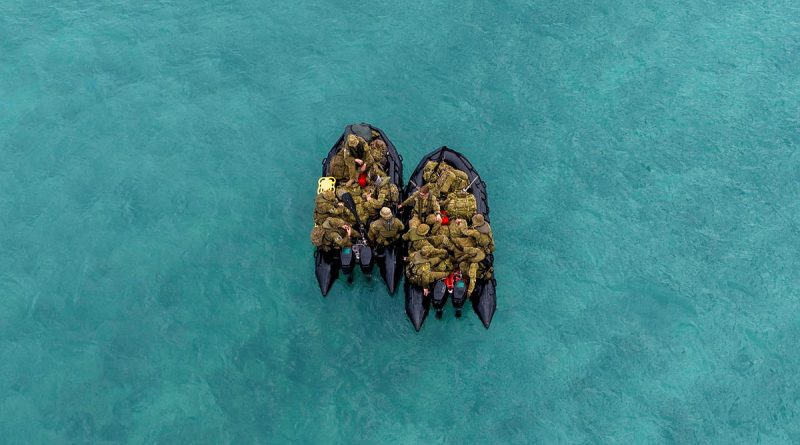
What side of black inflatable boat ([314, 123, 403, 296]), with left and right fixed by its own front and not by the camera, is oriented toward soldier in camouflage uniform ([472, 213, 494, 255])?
right

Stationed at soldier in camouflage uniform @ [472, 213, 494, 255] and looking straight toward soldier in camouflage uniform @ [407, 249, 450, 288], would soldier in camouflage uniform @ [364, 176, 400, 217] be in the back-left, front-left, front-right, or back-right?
front-right

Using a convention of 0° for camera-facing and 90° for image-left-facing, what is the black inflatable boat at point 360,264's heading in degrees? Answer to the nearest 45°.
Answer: approximately 180°

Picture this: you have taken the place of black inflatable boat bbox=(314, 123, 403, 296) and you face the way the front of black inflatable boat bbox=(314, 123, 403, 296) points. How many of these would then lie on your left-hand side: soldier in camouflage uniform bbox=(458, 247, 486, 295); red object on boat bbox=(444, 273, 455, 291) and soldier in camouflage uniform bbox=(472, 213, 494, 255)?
0
